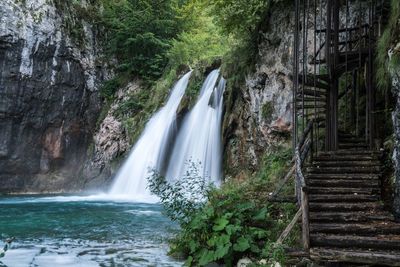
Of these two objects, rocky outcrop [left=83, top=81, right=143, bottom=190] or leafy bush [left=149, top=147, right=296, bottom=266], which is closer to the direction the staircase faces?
the leafy bush

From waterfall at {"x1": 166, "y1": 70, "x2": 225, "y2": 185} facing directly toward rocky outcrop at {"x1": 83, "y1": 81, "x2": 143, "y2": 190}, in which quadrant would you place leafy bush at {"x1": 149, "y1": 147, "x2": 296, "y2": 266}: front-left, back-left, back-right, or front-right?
back-left

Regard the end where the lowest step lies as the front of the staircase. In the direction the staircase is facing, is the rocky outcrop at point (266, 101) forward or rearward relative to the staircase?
rearward

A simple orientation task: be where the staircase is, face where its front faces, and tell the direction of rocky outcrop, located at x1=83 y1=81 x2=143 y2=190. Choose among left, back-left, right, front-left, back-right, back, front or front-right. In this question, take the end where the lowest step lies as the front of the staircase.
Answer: back-right

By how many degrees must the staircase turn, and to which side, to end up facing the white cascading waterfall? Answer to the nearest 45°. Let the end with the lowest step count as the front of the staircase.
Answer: approximately 135° to its right

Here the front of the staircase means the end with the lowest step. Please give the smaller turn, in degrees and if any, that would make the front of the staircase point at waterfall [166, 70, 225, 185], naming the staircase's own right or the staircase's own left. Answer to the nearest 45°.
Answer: approximately 135° to the staircase's own right

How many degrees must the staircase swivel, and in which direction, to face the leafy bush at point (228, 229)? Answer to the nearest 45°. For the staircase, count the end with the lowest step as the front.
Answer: approximately 45° to its right

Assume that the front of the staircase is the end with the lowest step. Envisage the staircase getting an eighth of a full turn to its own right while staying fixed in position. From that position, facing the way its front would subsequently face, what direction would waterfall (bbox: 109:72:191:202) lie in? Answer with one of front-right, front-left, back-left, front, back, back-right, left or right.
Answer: right

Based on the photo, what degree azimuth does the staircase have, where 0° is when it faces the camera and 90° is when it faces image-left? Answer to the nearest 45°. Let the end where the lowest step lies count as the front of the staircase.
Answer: approximately 0°

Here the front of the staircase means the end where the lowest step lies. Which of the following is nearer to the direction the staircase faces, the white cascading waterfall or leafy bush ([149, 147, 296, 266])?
the leafy bush
